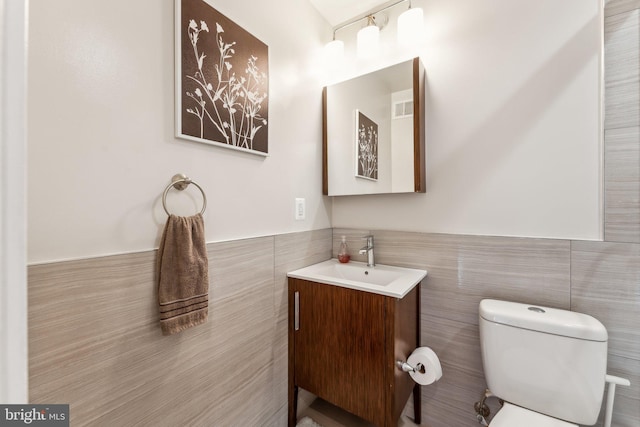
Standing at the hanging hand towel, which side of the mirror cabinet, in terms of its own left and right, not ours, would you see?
front

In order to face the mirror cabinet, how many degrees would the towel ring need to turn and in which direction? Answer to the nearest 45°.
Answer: approximately 45° to its left

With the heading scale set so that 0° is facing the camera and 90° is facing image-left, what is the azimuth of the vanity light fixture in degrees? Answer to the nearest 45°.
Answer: approximately 45°

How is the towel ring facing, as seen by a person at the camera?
facing the viewer and to the right of the viewer

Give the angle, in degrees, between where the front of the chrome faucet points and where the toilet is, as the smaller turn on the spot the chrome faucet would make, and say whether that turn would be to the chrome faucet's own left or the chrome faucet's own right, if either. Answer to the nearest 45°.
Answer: approximately 90° to the chrome faucet's own left

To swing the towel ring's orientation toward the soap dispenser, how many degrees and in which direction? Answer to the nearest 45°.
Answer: approximately 45° to its left

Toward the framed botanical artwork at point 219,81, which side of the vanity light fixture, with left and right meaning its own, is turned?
front

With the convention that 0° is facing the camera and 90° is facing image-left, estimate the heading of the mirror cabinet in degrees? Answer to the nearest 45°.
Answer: approximately 45°

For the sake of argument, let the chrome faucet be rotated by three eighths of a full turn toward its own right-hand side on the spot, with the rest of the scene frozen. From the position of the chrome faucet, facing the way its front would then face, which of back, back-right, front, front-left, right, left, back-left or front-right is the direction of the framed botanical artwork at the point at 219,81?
back-left
